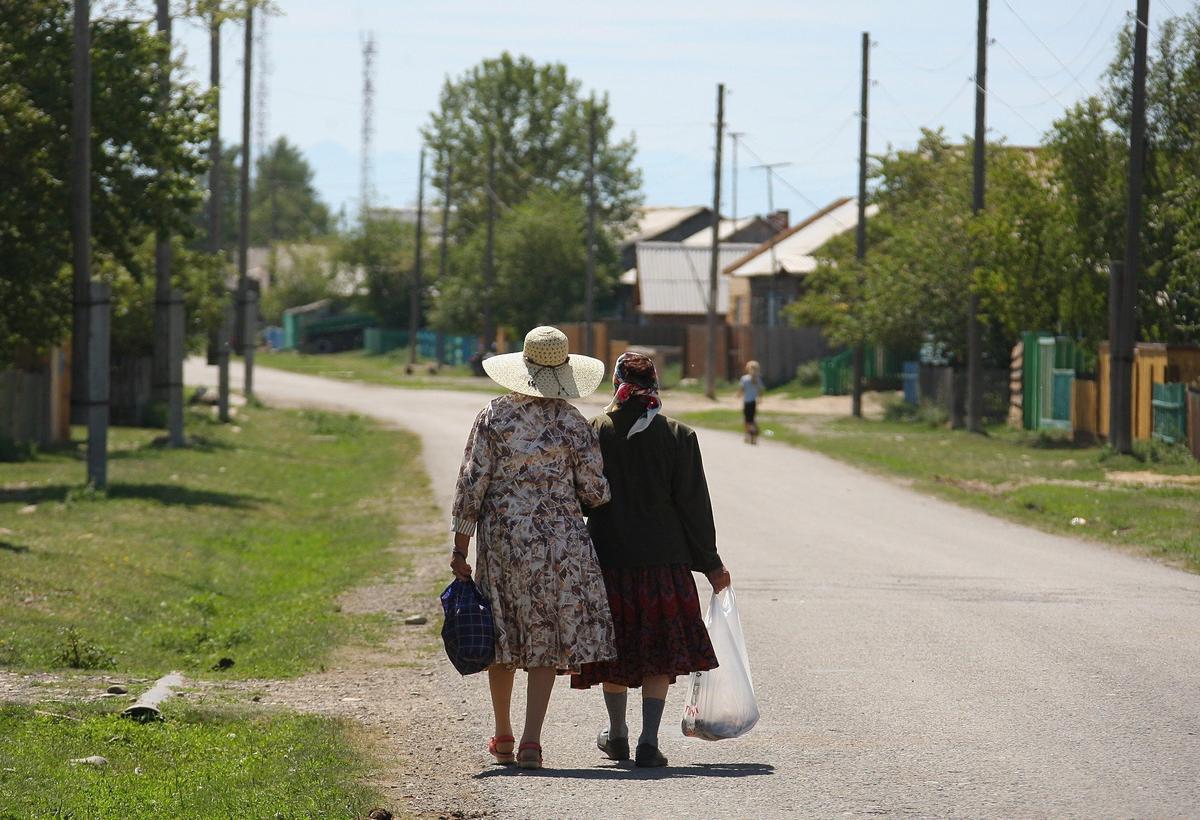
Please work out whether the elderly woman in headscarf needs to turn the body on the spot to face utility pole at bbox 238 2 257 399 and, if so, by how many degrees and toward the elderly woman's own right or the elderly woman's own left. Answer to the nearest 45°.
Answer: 0° — they already face it

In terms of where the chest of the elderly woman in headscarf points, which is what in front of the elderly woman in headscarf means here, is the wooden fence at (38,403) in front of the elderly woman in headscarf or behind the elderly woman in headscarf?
in front

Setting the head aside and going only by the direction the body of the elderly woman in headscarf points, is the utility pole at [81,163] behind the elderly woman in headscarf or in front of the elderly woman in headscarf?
in front

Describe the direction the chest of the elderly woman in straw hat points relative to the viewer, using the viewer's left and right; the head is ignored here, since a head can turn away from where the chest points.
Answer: facing away from the viewer

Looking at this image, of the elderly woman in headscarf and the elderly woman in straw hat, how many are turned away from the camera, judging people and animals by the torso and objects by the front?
2

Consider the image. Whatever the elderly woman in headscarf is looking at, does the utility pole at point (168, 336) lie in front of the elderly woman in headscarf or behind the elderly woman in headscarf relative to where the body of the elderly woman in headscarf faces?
in front

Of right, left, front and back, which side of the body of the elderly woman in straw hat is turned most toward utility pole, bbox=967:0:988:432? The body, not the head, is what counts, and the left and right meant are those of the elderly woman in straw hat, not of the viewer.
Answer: front

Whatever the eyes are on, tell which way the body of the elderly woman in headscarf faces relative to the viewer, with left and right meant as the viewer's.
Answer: facing away from the viewer

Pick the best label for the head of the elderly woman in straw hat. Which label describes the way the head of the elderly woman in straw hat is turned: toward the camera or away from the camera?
away from the camera

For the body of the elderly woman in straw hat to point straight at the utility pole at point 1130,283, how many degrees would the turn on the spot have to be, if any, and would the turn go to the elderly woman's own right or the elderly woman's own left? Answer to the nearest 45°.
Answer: approximately 45° to the elderly woman's own right

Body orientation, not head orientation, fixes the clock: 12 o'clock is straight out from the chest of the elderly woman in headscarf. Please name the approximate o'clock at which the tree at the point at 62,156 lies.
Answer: The tree is roughly at 11 o'clock from the elderly woman in headscarf.
